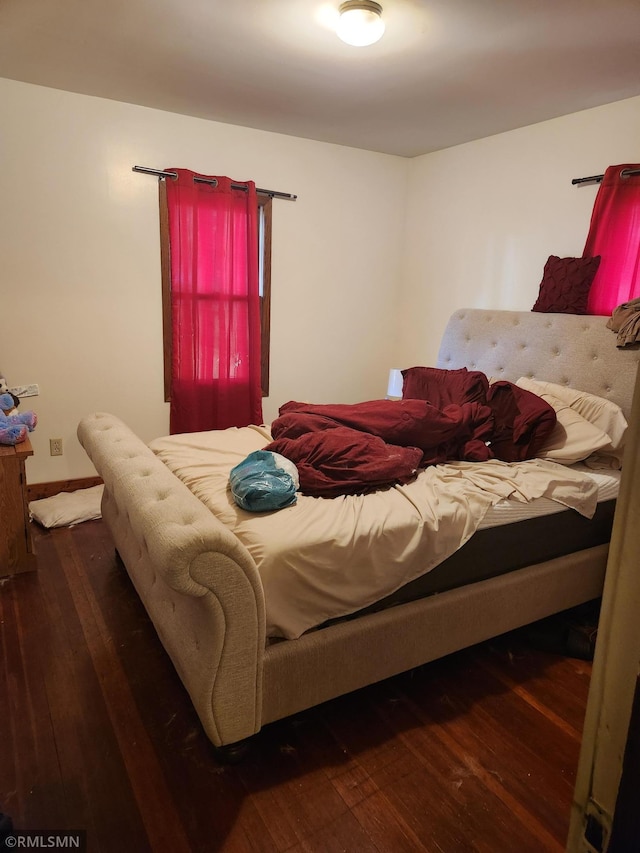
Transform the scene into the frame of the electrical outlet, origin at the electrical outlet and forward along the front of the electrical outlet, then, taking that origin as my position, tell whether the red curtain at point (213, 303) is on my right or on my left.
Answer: on my left

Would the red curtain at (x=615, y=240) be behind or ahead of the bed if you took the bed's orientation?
behind

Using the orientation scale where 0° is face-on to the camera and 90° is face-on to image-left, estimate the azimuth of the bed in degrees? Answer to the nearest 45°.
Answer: approximately 45°
